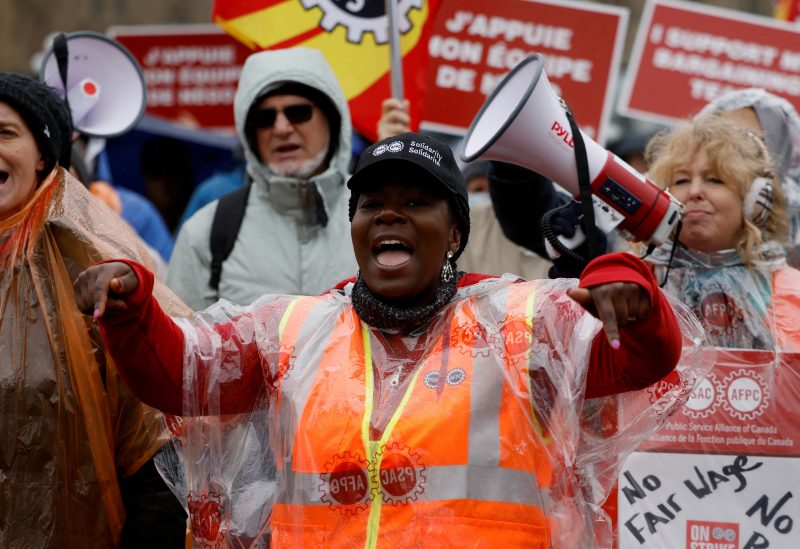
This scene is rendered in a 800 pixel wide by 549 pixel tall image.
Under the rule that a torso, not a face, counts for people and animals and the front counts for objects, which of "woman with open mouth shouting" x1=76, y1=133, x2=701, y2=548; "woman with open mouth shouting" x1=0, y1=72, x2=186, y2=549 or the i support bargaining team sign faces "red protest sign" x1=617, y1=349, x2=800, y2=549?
the i support bargaining team sign

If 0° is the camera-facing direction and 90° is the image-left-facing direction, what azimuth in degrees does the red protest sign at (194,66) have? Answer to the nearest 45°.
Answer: approximately 0°

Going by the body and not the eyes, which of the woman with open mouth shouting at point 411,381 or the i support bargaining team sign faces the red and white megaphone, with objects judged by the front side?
the i support bargaining team sign

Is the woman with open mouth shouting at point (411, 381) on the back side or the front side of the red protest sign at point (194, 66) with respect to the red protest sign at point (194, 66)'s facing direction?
on the front side

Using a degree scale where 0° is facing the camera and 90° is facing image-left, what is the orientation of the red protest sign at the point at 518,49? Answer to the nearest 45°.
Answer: approximately 0°
